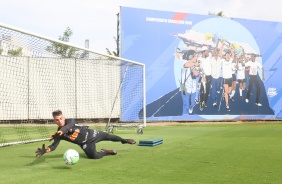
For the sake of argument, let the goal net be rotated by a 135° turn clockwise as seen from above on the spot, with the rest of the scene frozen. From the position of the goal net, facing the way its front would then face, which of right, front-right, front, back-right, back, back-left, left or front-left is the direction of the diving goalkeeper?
left

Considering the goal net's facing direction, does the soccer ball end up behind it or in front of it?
in front

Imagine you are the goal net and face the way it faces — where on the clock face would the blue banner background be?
The blue banner background is roughly at 10 o'clock from the goal net.

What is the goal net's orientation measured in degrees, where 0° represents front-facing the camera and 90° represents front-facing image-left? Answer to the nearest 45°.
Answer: approximately 315°
